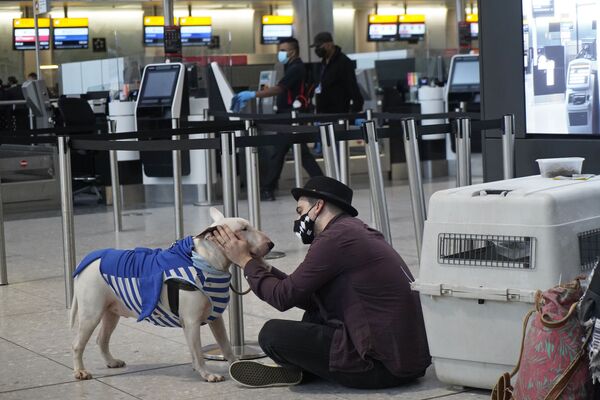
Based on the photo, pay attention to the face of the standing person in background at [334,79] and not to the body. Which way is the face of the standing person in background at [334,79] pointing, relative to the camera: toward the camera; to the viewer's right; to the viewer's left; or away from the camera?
to the viewer's left

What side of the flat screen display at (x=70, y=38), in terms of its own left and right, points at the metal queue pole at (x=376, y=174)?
front

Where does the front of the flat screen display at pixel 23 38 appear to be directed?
toward the camera

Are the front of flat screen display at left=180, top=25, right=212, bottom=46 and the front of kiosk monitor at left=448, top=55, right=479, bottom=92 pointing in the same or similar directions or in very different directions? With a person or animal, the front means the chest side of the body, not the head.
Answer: same or similar directions

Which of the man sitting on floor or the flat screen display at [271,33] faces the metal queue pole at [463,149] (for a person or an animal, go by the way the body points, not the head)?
the flat screen display

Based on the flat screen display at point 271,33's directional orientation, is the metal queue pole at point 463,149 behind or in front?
in front

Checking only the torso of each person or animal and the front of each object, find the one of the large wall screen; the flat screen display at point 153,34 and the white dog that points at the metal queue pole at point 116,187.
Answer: the flat screen display

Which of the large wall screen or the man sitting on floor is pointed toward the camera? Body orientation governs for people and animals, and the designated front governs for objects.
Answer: the large wall screen

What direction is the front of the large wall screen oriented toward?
toward the camera

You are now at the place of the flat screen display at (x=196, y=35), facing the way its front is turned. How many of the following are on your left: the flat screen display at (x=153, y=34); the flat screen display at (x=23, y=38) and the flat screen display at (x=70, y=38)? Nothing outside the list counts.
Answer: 0

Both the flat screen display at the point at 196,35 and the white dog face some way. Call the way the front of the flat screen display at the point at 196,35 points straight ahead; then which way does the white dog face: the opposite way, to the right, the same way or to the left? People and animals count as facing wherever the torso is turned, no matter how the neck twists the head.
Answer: to the left

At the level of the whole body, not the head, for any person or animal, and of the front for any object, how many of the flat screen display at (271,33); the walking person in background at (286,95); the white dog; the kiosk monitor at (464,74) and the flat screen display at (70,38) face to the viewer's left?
1

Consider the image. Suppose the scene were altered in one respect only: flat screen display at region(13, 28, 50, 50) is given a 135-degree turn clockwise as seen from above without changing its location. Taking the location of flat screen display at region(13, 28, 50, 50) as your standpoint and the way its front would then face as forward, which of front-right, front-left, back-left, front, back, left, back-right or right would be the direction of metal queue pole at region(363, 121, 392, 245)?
back-left

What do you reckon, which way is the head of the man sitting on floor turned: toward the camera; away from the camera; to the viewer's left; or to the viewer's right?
to the viewer's left
